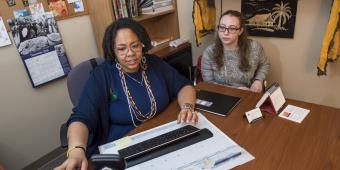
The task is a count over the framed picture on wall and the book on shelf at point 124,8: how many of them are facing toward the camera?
2

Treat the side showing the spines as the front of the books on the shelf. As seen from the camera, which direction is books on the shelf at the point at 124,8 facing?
toward the camera

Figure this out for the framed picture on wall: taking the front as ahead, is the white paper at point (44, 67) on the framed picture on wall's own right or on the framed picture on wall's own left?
on the framed picture on wall's own right

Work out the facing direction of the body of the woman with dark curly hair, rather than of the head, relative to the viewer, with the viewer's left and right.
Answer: facing the viewer and to the right of the viewer

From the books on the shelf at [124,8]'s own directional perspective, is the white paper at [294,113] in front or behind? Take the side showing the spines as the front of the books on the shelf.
in front

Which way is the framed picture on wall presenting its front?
toward the camera

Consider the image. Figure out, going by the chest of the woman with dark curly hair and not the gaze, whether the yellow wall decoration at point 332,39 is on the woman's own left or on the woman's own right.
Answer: on the woman's own left

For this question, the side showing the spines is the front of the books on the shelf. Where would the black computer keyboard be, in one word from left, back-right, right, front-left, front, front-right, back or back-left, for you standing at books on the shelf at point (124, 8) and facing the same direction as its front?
front

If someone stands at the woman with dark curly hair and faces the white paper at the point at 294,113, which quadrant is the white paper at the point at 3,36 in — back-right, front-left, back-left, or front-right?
back-left

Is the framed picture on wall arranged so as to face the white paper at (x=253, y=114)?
yes

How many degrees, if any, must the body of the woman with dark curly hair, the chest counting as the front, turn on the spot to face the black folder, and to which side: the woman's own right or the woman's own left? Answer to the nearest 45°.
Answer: approximately 45° to the woman's own left

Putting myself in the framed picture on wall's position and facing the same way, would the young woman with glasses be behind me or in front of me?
in front
